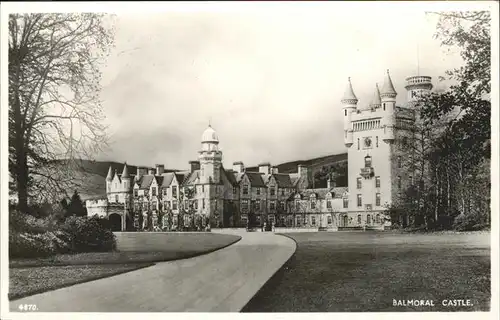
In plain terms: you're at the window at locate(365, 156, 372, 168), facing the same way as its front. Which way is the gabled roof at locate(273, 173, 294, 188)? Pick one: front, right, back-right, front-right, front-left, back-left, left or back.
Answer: right

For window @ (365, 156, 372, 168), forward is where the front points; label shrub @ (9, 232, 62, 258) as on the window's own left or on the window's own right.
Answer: on the window's own right

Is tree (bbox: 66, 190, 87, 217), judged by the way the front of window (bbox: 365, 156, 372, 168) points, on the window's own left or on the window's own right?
on the window's own right

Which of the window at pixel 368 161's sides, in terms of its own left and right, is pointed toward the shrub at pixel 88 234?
front

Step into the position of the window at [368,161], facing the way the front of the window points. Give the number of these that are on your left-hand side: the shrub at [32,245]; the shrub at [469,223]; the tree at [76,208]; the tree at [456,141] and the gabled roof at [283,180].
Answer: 2

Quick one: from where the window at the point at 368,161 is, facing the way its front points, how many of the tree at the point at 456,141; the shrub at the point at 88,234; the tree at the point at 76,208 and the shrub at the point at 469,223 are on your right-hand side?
2

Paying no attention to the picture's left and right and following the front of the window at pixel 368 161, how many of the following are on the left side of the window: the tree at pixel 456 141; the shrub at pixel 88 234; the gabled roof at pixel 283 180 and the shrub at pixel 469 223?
2

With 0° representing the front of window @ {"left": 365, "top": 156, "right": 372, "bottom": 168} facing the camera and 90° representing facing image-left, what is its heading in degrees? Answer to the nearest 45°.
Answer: approximately 0°

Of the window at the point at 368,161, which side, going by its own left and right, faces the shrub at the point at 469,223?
left

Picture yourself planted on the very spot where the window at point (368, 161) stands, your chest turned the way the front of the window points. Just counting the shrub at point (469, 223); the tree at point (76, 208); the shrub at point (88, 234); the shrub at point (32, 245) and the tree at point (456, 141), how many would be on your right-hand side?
3

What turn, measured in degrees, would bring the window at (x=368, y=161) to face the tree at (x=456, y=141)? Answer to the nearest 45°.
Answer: approximately 90° to its left
